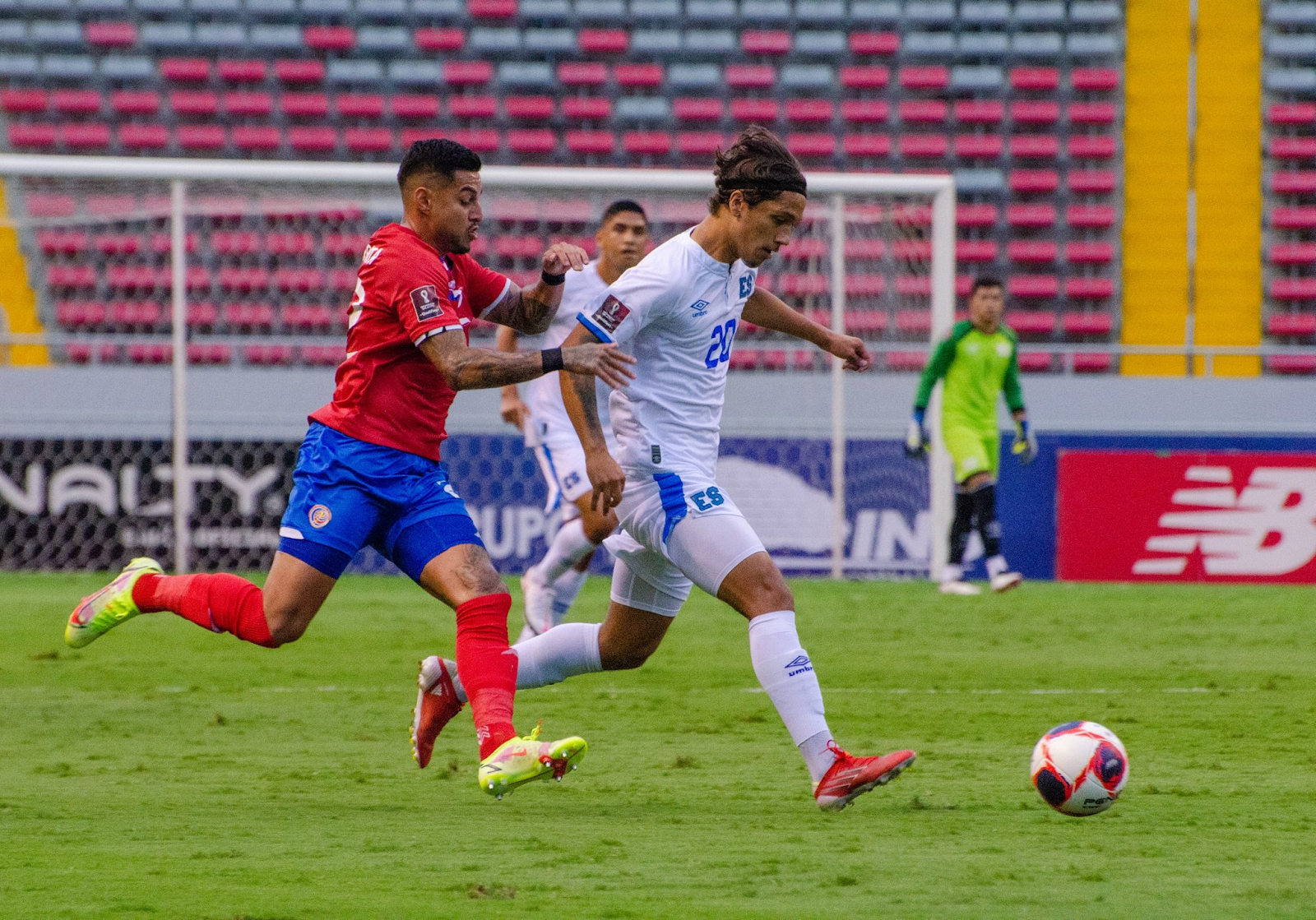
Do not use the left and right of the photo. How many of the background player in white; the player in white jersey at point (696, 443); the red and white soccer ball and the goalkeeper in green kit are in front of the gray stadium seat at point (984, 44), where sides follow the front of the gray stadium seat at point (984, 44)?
4

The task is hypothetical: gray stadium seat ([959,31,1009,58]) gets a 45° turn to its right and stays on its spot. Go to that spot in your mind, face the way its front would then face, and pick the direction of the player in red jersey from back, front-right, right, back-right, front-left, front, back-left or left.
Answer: front-left

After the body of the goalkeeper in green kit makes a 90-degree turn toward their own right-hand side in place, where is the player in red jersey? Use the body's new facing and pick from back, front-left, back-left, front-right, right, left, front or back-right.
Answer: front-left

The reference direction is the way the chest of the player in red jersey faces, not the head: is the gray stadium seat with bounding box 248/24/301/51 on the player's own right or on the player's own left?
on the player's own left

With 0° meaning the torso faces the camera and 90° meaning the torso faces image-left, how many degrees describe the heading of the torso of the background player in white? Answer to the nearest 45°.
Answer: approximately 315°

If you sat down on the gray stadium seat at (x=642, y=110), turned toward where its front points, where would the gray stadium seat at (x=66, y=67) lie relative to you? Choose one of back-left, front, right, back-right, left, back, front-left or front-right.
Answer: right

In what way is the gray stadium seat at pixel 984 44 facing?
toward the camera

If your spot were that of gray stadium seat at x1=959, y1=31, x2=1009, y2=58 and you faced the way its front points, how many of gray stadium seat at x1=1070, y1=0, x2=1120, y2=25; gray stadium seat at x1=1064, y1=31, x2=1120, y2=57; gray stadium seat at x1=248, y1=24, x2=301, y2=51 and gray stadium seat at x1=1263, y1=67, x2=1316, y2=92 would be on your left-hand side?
3

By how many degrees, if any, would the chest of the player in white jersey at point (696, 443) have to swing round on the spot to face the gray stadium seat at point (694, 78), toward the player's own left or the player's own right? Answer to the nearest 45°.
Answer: approximately 135° to the player's own left

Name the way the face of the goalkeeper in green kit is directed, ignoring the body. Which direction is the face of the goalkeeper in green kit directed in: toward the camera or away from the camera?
toward the camera

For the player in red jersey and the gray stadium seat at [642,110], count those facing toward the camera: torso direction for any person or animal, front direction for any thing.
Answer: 1

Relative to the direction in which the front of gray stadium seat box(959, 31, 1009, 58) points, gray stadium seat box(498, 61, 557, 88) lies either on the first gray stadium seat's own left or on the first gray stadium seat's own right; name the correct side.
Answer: on the first gray stadium seat's own right

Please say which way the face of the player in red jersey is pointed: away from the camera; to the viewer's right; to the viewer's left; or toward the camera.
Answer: to the viewer's right

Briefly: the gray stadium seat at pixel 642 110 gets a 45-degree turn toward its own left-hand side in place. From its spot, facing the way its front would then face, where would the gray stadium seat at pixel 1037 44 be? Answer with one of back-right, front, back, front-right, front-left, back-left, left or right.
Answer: front-left

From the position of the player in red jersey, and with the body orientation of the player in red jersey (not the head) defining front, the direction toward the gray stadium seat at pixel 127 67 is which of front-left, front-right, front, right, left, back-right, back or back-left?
left

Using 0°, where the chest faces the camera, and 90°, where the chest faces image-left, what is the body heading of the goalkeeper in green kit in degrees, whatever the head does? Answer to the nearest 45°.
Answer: approximately 315°

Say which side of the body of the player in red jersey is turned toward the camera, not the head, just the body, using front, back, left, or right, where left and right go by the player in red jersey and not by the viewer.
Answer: right
